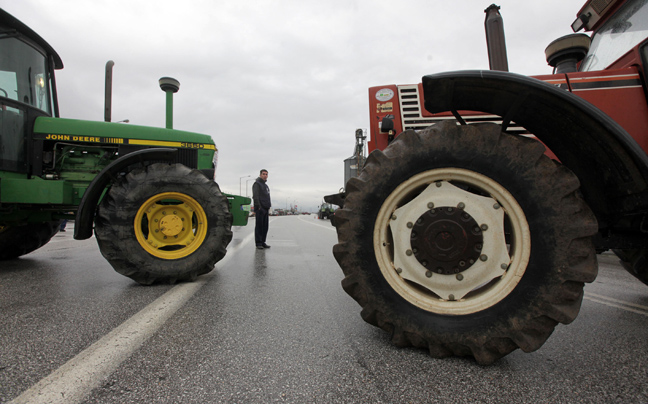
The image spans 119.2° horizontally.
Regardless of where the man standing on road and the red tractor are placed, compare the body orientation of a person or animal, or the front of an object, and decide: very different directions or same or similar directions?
very different directions

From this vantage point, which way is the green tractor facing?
to the viewer's right

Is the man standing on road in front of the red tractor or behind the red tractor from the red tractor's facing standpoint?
in front

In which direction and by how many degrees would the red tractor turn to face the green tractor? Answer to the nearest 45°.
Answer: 0° — it already faces it

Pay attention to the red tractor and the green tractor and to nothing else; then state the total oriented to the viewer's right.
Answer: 1

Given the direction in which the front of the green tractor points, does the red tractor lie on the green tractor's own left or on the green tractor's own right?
on the green tractor's own right

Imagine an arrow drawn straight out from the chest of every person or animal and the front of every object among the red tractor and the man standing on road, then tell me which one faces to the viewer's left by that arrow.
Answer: the red tractor

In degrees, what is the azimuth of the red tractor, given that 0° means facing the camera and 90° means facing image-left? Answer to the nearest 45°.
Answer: approximately 90°

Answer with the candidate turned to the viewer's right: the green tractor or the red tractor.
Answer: the green tractor
